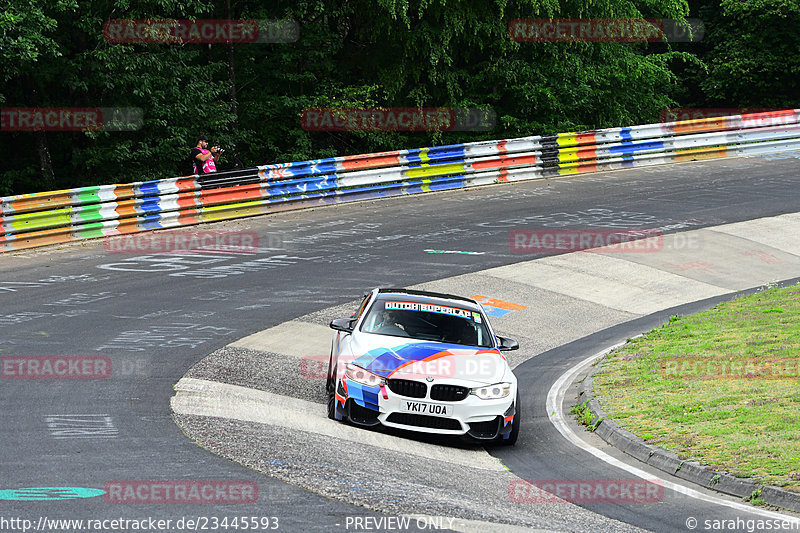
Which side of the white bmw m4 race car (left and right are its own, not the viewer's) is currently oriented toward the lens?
front

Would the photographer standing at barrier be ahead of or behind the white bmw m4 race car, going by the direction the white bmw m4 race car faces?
behind

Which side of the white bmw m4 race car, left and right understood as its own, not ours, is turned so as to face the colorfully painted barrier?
back
